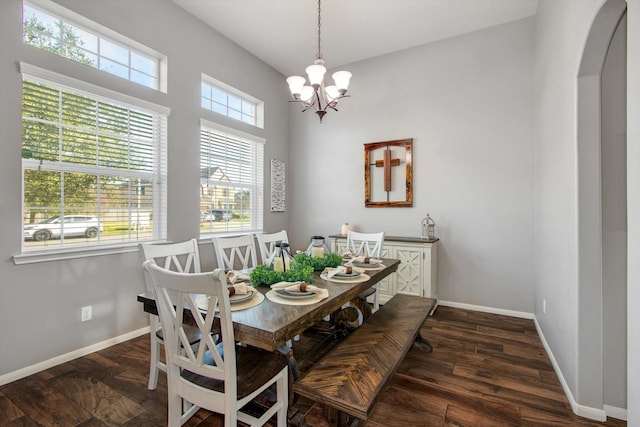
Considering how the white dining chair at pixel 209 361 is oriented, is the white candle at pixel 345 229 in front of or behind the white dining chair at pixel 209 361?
in front

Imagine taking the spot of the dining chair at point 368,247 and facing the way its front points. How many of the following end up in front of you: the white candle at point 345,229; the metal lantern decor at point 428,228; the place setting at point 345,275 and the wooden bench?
2

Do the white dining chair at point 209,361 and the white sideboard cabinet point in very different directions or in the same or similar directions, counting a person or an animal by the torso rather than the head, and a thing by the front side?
very different directions

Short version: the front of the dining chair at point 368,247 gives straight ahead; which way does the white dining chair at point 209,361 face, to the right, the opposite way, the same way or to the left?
the opposite way

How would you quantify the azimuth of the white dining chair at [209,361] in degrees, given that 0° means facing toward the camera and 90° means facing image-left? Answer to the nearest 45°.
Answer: approximately 225°

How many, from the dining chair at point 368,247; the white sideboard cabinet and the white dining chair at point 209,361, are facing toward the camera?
2

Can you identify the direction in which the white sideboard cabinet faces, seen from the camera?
facing the viewer

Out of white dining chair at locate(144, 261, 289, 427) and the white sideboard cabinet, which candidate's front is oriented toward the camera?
the white sideboard cabinet

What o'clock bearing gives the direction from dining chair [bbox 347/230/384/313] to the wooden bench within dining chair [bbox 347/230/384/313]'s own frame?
The wooden bench is roughly at 12 o'clock from the dining chair.

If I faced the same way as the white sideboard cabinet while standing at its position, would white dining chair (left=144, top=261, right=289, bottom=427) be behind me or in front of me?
in front

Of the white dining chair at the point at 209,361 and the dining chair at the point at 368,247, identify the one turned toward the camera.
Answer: the dining chair

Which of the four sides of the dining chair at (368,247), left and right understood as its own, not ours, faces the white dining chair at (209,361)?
front

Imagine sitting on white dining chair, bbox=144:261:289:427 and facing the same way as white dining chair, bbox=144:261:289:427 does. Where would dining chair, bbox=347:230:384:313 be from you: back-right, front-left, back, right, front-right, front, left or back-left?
front

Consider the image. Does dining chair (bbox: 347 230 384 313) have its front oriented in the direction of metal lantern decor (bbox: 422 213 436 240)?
no

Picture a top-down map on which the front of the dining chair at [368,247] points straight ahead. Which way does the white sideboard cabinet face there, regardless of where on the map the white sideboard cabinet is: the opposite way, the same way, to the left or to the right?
the same way
